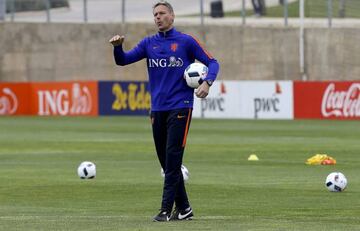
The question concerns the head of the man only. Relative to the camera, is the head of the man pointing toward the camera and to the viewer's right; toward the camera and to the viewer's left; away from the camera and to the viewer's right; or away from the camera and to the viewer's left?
toward the camera and to the viewer's left

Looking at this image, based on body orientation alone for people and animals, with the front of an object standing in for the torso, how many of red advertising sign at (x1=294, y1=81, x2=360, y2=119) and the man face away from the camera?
0

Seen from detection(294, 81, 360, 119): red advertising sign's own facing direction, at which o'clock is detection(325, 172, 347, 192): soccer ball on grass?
The soccer ball on grass is roughly at 12 o'clock from the red advertising sign.

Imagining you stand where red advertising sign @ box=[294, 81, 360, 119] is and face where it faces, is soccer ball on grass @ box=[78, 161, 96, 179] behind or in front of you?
in front

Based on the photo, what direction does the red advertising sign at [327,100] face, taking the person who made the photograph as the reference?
facing the viewer

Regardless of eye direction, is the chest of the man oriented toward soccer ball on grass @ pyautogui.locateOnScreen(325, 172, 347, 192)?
no

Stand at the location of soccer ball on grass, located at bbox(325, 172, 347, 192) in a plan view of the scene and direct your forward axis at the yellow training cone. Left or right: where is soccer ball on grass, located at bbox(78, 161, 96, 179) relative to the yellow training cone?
left

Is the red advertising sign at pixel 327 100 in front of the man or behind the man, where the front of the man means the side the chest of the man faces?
behind

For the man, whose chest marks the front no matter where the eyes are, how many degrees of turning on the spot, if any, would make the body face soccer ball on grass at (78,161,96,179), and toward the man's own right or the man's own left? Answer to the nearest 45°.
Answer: approximately 135° to the man's own right

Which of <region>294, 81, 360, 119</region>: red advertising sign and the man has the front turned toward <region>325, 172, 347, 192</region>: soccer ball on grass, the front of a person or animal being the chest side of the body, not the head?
the red advertising sign

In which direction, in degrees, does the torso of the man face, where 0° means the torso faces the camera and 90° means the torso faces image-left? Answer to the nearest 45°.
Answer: approximately 45°

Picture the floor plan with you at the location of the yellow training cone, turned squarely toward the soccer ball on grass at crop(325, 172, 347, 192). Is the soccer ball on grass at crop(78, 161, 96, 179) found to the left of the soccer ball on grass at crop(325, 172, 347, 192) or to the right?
right

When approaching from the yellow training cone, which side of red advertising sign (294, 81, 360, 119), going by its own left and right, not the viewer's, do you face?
front

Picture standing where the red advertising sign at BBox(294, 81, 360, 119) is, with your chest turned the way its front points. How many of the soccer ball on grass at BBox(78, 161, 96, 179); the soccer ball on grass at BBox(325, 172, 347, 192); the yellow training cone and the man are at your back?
0
